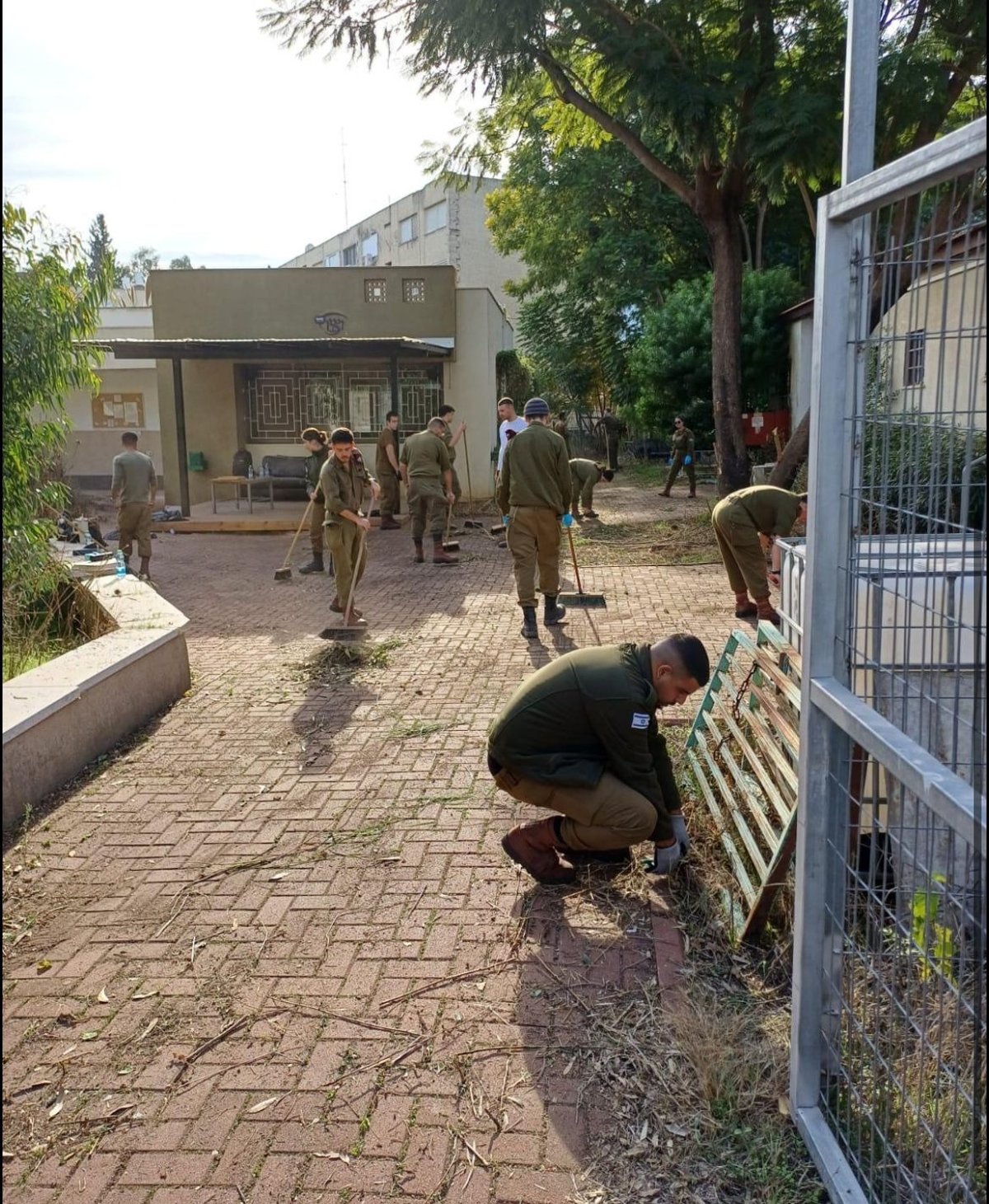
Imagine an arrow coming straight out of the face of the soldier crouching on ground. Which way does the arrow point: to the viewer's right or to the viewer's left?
to the viewer's right

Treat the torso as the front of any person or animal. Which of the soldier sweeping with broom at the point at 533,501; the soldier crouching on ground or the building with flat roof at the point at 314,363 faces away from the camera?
the soldier sweeping with broom

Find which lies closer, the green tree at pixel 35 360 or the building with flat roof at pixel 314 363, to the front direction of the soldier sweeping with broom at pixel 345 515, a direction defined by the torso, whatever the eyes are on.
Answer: the green tree

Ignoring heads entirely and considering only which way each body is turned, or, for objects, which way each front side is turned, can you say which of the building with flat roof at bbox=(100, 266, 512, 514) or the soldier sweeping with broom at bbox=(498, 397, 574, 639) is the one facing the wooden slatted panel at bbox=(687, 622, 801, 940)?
the building with flat roof

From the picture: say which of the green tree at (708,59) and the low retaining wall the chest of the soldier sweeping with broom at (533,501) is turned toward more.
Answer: the green tree

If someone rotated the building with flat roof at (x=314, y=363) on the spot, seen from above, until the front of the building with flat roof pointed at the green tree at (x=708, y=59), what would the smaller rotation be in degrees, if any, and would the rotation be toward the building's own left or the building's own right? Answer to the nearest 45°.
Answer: approximately 45° to the building's own left

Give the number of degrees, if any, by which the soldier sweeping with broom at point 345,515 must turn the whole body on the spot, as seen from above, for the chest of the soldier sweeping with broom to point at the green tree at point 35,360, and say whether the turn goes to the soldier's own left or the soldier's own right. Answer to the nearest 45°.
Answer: approximately 90° to the soldier's own right

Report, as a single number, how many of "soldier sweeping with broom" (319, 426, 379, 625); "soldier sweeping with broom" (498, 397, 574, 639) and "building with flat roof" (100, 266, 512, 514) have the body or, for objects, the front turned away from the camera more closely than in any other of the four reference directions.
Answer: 1

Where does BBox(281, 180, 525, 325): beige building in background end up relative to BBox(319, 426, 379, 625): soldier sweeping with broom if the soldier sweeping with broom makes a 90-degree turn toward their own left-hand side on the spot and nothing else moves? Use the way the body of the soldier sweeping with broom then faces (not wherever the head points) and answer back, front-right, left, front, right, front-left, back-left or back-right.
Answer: front-left

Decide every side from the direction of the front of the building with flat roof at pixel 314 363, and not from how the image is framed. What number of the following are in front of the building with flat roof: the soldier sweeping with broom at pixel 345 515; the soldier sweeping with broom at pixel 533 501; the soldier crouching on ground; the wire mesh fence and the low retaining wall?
5

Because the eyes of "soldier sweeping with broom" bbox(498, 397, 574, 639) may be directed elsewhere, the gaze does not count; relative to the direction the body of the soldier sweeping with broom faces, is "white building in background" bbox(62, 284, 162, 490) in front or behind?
in front

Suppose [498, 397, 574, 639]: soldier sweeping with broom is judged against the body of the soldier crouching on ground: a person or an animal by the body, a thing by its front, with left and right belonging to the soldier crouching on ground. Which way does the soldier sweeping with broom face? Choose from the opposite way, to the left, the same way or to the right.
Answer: to the left

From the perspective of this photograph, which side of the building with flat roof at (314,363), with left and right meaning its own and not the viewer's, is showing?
front

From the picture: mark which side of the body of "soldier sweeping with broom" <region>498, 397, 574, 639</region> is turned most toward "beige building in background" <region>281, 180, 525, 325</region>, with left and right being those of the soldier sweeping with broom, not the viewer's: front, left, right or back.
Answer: front

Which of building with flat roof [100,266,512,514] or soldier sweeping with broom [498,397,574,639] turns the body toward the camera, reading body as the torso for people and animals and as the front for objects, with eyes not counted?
the building with flat roof

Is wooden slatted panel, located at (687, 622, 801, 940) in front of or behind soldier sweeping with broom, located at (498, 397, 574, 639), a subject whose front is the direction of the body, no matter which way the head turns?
behind

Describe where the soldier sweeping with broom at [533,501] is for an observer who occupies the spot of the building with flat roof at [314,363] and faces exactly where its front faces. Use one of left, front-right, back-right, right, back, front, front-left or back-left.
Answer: front

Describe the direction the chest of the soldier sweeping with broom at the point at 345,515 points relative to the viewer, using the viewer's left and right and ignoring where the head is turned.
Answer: facing the viewer and to the right of the viewer

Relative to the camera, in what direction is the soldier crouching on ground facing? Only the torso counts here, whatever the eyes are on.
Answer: to the viewer's right
